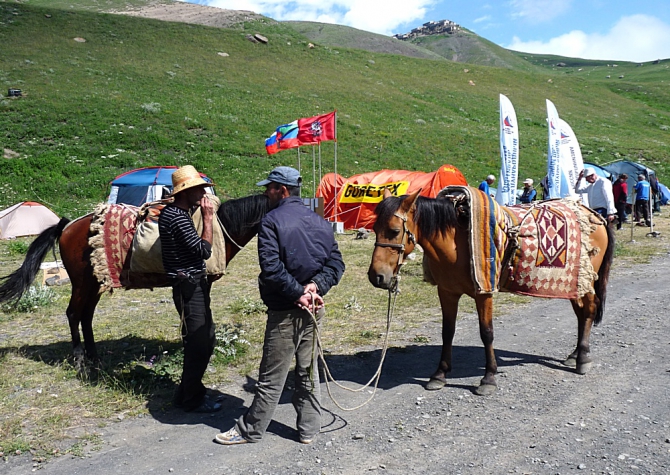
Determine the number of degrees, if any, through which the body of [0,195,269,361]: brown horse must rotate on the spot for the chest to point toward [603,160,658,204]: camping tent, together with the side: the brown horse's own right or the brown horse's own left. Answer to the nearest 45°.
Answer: approximately 45° to the brown horse's own left

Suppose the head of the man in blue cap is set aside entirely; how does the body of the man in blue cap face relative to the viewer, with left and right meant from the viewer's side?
facing away from the viewer and to the left of the viewer

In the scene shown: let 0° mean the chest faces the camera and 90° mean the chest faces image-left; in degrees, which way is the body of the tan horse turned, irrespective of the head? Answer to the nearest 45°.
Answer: approximately 45°

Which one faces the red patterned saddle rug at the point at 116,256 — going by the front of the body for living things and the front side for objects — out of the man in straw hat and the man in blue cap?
the man in blue cap

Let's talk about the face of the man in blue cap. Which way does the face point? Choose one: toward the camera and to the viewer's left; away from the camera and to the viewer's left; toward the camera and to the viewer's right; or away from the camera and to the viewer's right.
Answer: away from the camera and to the viewer's left

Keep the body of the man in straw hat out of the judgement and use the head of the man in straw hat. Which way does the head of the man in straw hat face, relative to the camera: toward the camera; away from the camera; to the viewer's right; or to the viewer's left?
to the viewer's right

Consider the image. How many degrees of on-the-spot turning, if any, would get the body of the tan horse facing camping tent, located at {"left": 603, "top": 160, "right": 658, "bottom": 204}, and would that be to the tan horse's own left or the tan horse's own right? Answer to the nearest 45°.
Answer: approximately 135° to the tan horse's own right

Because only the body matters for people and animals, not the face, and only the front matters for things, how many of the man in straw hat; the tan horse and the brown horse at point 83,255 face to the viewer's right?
2

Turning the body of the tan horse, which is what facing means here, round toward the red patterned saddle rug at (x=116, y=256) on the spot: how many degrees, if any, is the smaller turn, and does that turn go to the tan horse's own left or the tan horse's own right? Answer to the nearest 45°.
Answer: approximately 45° to the tan horse's own right

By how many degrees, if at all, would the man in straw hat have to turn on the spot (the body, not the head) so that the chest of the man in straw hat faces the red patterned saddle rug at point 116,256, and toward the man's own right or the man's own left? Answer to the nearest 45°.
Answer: approximately 135° to the man's own left

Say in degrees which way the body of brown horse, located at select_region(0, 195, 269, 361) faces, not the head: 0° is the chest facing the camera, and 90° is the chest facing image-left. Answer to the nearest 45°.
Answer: approximately 270°

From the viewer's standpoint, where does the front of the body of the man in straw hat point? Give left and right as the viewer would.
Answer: facing to the right of the viewer

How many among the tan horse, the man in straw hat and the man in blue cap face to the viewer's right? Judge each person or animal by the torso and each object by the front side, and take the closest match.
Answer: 1

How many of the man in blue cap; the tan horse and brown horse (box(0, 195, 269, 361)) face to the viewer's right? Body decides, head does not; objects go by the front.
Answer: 1

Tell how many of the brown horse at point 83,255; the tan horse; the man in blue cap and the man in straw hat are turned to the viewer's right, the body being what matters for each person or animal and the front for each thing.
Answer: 2
